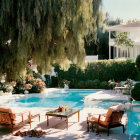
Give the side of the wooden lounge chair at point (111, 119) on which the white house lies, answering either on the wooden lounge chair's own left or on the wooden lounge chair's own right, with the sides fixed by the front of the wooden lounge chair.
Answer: on the wooden lounge chair's own right

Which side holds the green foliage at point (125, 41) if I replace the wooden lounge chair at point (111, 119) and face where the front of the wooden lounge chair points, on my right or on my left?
on my right
